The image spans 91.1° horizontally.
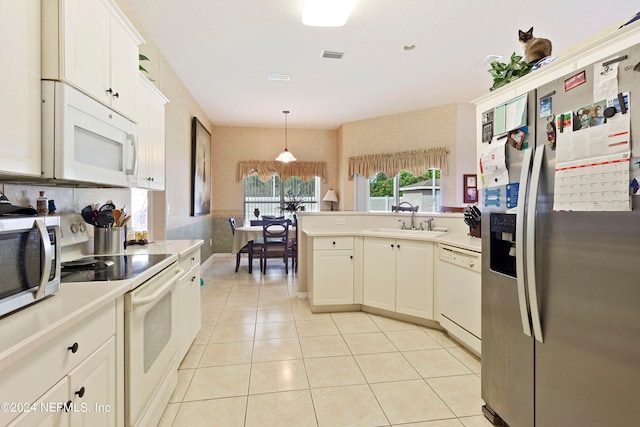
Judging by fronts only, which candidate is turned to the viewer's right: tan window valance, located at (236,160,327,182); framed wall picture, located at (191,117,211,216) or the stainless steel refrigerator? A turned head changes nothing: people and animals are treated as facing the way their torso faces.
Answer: the framed wall picture

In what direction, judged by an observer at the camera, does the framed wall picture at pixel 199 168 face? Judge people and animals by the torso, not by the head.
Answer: facing to the right of the viewer

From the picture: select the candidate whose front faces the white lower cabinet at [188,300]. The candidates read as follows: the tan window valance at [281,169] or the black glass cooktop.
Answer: the tan window valance

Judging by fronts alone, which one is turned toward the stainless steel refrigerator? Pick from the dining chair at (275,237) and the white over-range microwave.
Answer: the white over-range microwave

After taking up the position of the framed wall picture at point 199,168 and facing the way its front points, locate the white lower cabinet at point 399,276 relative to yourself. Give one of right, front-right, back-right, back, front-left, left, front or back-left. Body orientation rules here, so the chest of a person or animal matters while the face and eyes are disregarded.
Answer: front-right

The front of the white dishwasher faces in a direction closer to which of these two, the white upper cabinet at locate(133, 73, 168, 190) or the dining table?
the white upper cabinet

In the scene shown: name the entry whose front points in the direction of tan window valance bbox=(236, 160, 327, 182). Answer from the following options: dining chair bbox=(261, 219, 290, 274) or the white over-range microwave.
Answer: the dining chair

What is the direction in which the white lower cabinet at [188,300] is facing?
to the viewer's right

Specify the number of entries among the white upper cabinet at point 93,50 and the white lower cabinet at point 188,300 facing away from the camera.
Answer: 0

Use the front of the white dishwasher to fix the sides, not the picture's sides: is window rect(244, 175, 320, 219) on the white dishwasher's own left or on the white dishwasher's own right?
on the white dishwasher's own right

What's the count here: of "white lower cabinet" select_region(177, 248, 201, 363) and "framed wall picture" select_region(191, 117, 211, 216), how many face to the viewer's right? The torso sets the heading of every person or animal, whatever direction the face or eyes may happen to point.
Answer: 2
